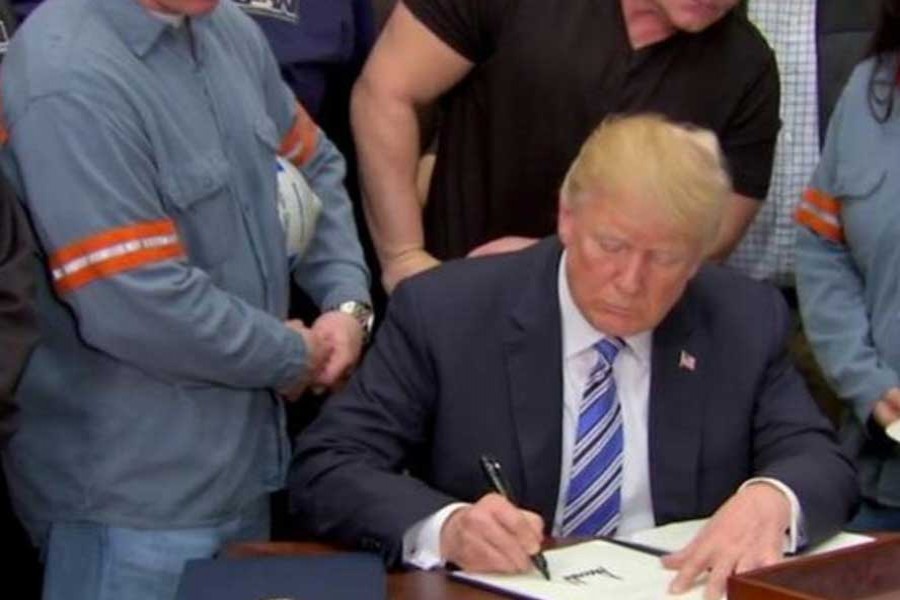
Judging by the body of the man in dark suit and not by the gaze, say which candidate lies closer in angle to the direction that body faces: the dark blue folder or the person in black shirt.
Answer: the dark blue folder

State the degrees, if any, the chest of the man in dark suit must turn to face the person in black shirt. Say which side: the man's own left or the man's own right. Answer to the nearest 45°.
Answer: approximately 180°

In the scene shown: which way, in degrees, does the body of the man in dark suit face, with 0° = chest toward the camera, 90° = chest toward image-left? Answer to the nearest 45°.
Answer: approximately 0°

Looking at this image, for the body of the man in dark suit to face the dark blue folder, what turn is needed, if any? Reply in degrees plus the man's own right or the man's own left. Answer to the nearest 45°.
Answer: approximately 45° to the man's own right
